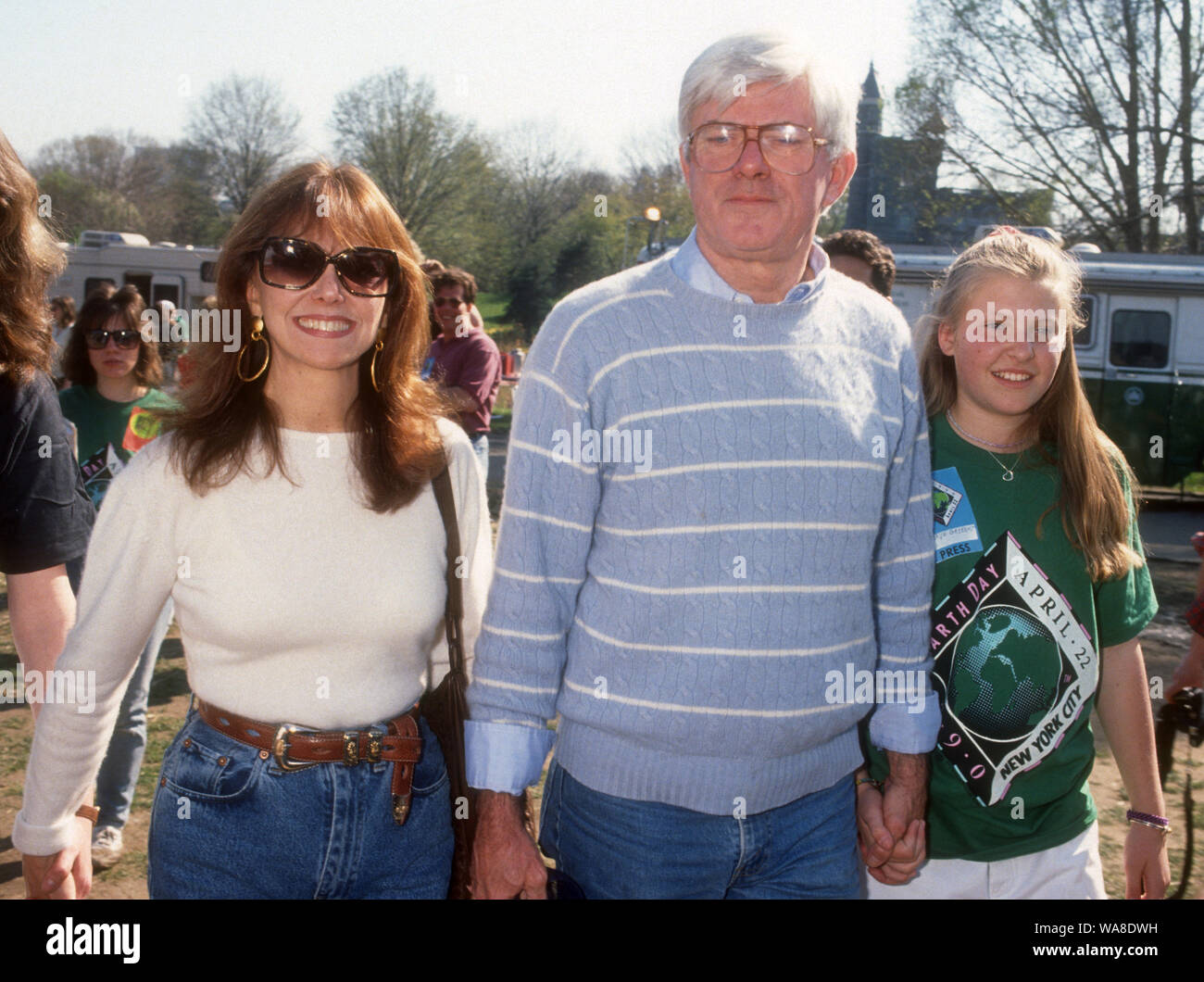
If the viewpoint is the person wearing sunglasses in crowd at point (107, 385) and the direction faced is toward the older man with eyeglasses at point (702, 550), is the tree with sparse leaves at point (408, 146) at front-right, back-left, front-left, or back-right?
back-left

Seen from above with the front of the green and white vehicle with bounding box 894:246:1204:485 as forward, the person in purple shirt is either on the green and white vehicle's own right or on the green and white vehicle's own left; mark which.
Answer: on the green and white vehicle's own right

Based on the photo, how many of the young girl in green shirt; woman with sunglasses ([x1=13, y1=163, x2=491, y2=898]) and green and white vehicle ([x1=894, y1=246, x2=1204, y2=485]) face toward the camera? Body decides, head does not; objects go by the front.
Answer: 2

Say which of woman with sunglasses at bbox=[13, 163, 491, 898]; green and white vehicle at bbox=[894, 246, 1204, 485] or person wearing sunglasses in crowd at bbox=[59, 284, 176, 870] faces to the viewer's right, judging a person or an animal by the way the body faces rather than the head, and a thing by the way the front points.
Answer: the green and white vehicle

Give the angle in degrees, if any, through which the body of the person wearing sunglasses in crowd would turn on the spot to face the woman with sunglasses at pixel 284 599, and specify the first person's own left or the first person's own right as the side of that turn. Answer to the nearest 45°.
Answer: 0° — they already face them

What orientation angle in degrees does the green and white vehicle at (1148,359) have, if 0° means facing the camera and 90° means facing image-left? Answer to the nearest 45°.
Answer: approximately 270°

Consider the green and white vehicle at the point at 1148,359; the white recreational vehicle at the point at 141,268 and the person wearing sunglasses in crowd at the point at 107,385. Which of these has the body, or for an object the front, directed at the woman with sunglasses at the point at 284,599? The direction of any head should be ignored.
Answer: the person wearing sunglasses in crowd

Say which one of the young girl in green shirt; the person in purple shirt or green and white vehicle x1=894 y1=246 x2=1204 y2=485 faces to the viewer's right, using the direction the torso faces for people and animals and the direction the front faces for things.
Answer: the green and white vehicle

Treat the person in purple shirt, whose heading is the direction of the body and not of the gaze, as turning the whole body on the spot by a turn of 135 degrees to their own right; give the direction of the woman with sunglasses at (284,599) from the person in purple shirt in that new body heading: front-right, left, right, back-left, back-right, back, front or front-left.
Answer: back

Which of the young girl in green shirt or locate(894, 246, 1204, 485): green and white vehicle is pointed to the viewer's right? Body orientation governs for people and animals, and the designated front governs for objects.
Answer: the green and white vehicle

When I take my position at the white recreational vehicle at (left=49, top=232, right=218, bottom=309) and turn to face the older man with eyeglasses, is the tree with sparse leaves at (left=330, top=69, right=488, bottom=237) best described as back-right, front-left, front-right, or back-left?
back-left
